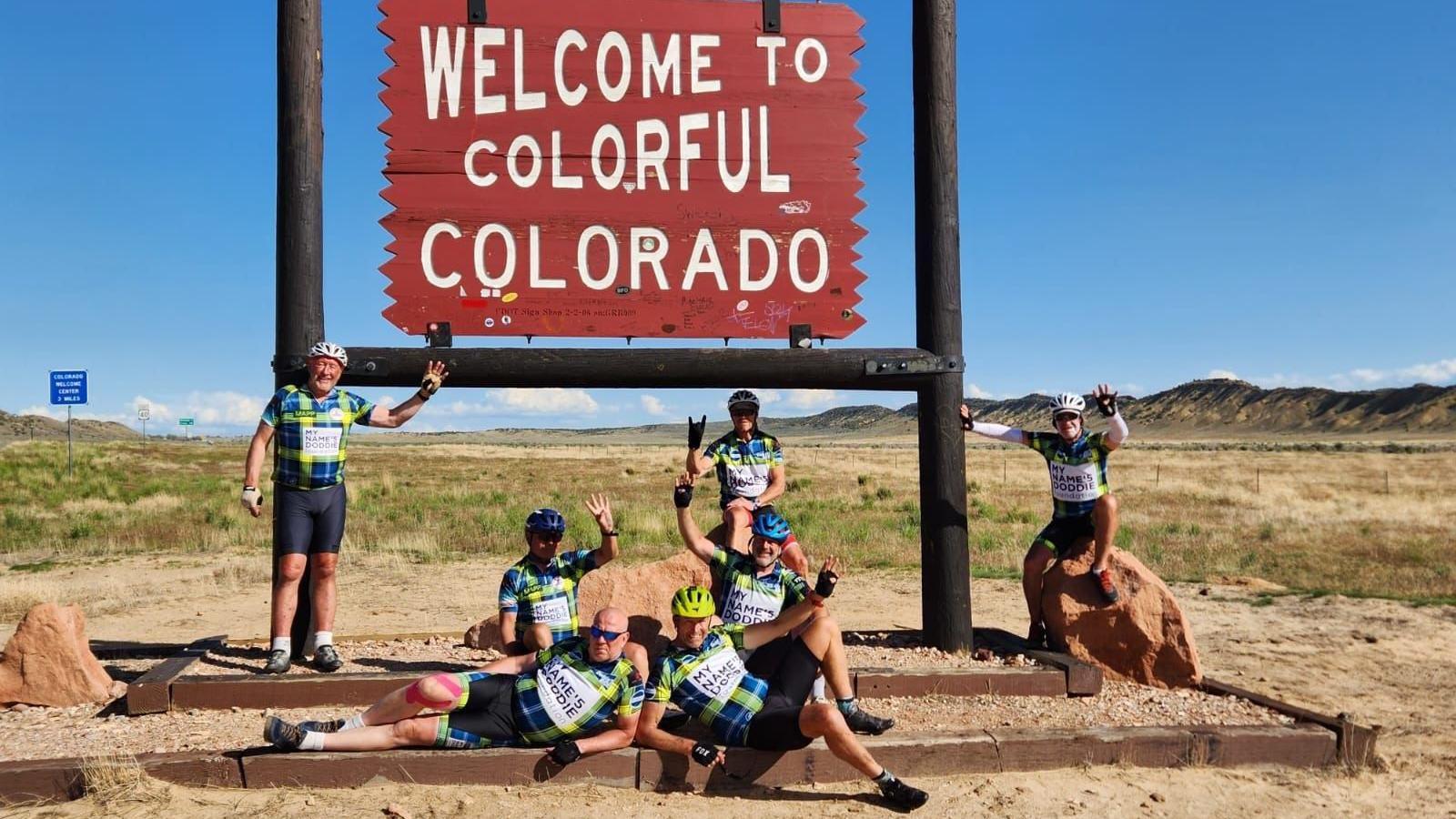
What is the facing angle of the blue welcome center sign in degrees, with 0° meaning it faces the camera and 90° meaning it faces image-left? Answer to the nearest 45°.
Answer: approximately 0°

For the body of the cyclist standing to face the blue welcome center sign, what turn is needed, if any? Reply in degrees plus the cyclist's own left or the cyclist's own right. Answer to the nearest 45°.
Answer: approximately 180°

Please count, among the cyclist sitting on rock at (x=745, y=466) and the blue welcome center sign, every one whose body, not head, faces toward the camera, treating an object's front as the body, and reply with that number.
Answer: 2

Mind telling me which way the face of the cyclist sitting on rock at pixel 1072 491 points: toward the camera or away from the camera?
toward the camera

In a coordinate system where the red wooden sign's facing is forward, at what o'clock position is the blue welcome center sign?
The blue welcome center sign is roughly at 5 o'clock from the red wooden sign.

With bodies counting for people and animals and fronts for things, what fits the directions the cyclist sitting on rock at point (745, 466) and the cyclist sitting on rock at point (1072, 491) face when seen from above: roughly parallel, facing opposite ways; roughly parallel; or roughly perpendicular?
roughly parallel

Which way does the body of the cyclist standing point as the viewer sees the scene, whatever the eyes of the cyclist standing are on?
toward the camera

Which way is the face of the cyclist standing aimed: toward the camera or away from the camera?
toward the camera

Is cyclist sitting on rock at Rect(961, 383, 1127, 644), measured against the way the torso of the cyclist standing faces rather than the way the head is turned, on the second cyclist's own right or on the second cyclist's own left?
on the second cyclist's own left

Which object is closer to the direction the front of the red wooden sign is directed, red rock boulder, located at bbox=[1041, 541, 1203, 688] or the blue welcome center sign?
the red rock boulder

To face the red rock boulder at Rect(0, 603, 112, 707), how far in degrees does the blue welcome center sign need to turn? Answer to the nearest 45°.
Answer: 0° — it already faces it

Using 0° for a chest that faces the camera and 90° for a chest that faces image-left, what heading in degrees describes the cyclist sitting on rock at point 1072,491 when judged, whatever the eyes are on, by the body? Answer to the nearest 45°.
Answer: approximately 0°

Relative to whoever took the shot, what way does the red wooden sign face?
facing the viewer
